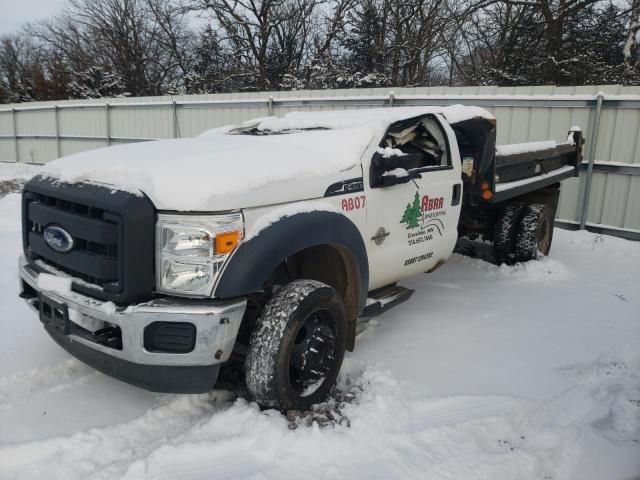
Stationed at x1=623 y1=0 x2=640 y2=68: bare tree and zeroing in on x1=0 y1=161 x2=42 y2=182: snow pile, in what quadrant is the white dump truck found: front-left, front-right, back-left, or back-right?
front-left

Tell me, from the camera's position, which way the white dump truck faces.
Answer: facing the viewer and to the left of the viewer

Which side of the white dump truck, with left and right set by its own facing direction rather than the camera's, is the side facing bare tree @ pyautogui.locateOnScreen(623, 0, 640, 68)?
back

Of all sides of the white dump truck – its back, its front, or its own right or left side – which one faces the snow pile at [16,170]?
right

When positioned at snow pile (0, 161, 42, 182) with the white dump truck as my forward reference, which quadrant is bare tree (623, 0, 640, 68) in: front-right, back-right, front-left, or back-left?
front-left

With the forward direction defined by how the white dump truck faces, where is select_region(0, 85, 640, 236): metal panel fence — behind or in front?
behind
